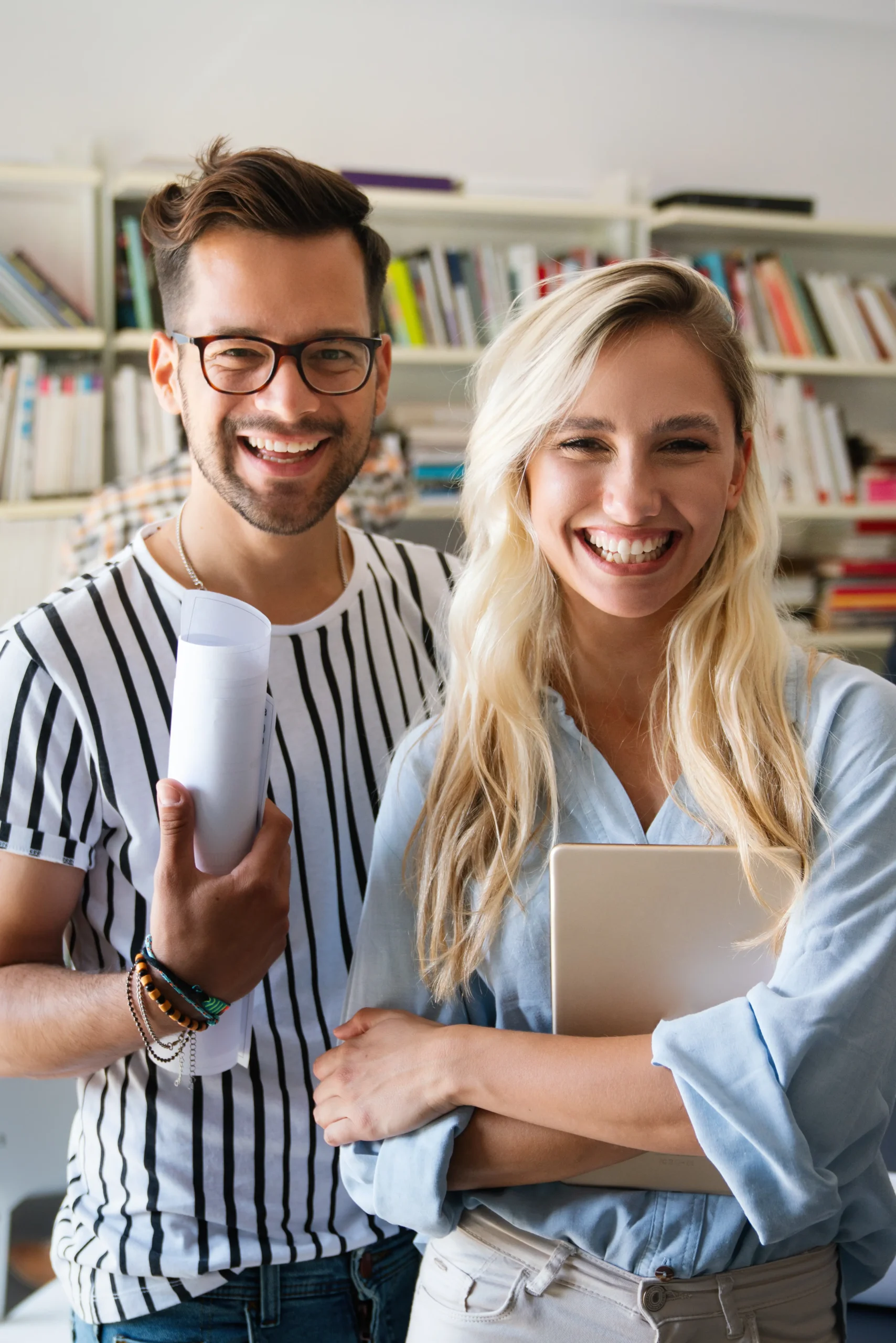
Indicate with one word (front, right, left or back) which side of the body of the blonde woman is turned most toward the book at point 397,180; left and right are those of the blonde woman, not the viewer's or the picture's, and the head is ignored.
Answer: back

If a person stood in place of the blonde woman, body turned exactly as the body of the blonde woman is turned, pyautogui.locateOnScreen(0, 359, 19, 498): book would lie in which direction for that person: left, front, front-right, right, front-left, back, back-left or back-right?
back-right

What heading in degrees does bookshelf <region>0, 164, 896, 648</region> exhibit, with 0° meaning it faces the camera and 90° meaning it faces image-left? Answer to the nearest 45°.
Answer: approximately 0°

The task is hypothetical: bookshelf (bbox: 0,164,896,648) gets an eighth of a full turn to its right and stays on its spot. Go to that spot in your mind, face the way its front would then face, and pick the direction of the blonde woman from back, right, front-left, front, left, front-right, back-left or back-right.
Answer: front-left

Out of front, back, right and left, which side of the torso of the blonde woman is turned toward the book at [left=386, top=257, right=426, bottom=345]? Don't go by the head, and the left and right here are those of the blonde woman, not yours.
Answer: back

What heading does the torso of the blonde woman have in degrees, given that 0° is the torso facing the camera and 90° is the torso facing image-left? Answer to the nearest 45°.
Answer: approximately 0°

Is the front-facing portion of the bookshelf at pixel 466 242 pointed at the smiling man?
yes

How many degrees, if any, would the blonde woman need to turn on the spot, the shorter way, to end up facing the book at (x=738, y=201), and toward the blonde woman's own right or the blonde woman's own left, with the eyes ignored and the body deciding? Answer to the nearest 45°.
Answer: approximately 180°
